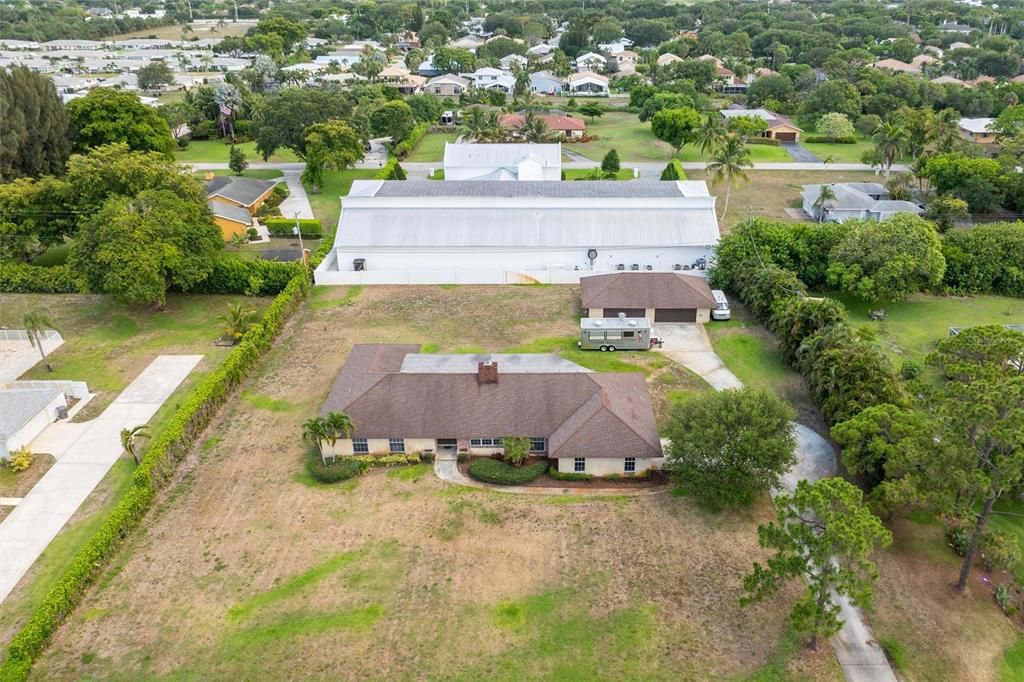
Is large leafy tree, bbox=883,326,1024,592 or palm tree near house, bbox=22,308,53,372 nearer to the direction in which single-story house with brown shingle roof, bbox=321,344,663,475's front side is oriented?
the large leafy tree

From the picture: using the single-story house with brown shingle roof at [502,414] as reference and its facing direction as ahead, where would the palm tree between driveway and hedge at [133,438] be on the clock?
The palm tree between driveway and hedge is roughly at 3 o'clock from the single-story house with brown shingle roof.

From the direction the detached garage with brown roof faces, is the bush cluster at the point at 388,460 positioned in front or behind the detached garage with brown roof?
in front

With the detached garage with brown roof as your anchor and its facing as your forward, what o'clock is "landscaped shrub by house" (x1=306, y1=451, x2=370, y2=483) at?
The landscaped shrub by house is roughly at 1 o'clock from the detached garage with brown roof.

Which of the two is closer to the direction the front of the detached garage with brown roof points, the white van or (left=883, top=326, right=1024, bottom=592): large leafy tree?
the large leafy tree

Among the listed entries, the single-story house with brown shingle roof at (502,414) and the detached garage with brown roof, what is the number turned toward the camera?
2

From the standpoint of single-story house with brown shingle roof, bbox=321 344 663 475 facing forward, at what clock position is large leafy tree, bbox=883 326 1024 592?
The large leafy tree is roughly at 10 o'clock from the single-story house with brown shingle roof.

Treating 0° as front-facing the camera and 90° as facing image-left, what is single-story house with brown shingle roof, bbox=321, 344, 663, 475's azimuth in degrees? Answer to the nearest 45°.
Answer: approximately 0°

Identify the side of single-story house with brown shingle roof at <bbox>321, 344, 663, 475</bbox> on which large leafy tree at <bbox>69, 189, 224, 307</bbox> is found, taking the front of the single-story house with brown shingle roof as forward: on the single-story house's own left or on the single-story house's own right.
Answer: on the single-story house's own right

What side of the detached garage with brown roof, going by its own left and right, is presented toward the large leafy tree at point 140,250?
right

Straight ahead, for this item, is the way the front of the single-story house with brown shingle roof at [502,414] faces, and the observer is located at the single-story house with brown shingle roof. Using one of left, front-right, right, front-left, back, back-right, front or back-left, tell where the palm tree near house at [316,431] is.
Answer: right

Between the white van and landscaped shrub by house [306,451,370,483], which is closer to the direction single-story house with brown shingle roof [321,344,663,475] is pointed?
the landscaped shrub by house
